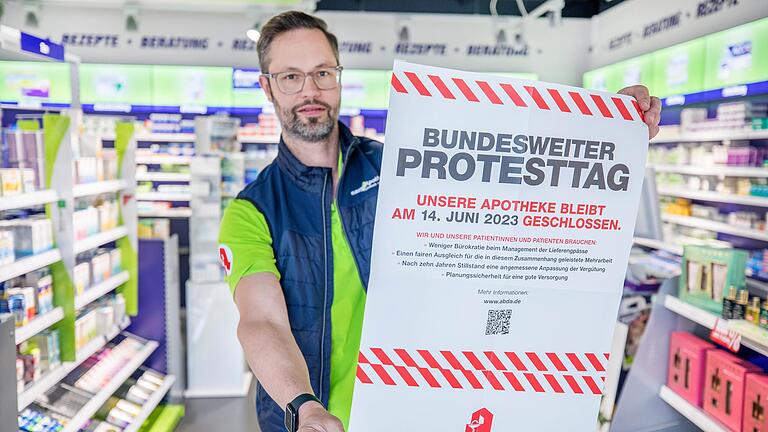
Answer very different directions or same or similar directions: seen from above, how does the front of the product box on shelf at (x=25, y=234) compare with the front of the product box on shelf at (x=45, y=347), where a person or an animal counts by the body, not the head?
same or similar directions

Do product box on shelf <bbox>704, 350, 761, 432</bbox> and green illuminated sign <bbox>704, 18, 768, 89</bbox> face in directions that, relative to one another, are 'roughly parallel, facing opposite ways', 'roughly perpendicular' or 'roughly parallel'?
roughly parallel

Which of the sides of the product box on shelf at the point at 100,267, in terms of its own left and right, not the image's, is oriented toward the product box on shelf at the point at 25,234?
right

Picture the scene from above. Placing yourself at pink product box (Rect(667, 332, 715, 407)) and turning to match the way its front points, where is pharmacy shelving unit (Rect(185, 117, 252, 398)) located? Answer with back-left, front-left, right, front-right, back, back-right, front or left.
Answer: front-right

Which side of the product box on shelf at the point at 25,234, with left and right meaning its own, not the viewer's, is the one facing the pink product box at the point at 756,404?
front

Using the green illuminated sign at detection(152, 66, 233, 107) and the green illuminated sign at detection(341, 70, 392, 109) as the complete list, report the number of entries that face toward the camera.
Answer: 2

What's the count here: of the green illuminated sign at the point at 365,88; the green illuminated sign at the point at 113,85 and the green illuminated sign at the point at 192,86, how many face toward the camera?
3

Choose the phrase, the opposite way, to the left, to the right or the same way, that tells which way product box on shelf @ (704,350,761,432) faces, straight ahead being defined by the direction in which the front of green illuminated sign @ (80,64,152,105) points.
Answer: to the right

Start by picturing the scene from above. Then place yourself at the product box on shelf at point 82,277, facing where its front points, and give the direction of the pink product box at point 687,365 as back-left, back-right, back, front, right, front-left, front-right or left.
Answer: front

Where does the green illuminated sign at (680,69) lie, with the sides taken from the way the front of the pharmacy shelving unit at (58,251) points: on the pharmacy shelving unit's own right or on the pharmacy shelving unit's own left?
on the pharmacy shelving unit's own left

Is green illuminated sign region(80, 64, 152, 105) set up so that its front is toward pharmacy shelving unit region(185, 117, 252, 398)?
yes

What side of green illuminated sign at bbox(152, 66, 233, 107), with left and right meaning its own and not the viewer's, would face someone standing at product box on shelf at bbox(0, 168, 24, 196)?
front

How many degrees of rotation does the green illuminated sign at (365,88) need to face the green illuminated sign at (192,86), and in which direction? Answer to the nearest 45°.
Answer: approximately 90° to its right

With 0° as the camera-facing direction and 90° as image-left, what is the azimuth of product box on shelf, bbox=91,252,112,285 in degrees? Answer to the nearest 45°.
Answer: approximately 315°

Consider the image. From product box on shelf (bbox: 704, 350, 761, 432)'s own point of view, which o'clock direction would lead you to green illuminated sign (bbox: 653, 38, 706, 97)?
The green illuminated sign is roughly at 4 o'clock from the product box on shelf.

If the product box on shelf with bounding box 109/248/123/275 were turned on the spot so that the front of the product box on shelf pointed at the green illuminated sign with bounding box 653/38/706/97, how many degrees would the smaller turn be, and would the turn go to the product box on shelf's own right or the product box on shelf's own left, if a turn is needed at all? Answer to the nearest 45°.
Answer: approximately 45° to the product box on shelf's own left

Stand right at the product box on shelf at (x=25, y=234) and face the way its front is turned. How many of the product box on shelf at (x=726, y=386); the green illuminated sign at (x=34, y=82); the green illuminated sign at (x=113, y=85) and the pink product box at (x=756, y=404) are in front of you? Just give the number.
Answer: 2
